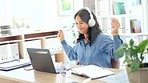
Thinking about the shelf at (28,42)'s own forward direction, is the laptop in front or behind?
in front

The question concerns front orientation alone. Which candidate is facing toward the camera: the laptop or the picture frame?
the picture frame

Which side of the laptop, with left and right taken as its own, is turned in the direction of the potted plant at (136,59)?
right

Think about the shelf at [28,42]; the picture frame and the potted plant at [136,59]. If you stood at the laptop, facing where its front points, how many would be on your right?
1

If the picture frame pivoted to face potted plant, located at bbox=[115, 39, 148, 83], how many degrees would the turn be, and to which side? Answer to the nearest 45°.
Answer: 0° — it already faces it

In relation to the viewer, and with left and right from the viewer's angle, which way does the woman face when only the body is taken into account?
facing the viewer and to the left of the viewer

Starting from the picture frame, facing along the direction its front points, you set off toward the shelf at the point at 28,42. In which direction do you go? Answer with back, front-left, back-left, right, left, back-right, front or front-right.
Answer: front-right

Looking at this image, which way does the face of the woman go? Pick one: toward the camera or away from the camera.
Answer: toward the camera

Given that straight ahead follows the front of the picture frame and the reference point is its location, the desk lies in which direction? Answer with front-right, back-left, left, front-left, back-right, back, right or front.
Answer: front

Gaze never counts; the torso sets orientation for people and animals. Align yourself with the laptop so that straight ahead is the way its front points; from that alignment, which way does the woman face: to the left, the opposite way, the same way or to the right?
the opposite way

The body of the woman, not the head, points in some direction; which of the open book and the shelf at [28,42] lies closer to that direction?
the open book

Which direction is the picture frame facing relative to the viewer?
toward the camera

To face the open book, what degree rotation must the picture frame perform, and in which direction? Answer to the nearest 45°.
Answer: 0° — it already faces it

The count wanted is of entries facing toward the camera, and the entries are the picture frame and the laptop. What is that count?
1

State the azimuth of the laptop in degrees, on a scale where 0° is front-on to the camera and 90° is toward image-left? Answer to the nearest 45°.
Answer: approximately 225°

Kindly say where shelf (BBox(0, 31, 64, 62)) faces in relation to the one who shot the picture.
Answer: facing the viewer and to the right of the viewer

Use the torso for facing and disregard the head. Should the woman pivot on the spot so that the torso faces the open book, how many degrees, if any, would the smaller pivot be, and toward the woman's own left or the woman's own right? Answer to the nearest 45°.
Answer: approximately 45° to the woman's own left
